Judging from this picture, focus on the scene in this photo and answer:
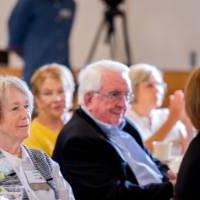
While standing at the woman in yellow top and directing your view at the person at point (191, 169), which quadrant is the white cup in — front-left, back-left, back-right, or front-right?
front-left

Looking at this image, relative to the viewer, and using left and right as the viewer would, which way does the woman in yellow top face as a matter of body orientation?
facing the viewer and to the right of the viewer

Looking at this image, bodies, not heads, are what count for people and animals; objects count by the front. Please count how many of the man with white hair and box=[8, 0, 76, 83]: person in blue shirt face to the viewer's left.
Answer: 0

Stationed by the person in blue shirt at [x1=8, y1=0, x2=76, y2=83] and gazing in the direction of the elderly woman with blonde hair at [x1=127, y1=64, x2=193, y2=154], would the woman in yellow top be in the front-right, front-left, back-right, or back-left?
front-right

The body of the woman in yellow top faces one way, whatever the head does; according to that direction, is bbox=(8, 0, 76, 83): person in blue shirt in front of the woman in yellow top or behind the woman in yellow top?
behind

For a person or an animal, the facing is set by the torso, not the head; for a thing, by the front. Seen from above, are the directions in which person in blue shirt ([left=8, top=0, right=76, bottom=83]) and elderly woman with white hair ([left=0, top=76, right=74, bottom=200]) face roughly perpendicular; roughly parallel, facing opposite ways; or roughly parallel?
roughly parallel

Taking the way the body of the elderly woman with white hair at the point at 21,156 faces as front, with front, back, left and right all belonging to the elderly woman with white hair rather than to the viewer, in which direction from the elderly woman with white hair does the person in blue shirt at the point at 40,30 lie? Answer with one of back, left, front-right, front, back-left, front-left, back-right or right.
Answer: back-left

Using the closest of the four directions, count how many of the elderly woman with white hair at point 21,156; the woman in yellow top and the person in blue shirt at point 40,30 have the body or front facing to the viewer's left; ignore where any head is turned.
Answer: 0

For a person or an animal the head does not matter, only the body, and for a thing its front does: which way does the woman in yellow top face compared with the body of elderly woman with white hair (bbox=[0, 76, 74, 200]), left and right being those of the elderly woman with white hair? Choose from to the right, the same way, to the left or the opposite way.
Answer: the same way

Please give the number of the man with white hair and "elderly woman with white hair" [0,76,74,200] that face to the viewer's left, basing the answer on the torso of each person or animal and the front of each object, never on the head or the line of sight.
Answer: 0

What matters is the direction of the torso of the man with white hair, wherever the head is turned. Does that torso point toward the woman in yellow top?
no

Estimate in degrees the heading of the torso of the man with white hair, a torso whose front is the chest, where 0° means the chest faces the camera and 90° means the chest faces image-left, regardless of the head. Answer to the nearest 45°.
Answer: approximately 315°

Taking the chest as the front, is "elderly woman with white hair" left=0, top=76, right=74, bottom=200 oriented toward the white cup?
no

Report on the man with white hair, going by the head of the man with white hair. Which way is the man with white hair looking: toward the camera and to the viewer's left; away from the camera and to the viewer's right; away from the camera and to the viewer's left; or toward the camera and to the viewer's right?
toward the camera and to the viewer's right

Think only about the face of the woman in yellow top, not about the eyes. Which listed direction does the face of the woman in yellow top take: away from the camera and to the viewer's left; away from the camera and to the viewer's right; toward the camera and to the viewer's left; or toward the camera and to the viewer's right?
toward the camera and to the viewer's right
